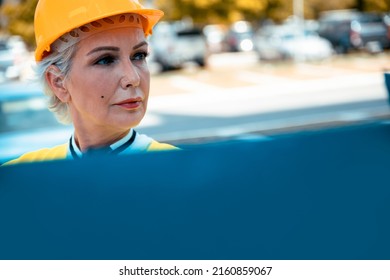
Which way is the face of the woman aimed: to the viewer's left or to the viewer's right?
to the viewer's right

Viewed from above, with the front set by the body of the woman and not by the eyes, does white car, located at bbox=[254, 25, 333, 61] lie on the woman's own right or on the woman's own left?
on the woman's own left

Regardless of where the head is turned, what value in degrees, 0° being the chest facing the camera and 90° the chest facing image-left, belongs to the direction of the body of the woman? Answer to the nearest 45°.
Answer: approximately 315°
